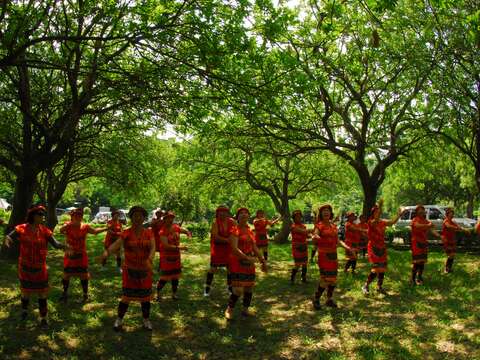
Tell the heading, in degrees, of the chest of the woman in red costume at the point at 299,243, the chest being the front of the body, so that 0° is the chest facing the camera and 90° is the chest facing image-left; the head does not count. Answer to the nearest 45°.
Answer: approximately 0°

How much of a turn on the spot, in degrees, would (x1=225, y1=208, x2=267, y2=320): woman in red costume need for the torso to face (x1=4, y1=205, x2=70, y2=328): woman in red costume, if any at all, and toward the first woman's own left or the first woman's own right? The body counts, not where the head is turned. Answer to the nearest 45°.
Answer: approximately 135° to the first woman's own right

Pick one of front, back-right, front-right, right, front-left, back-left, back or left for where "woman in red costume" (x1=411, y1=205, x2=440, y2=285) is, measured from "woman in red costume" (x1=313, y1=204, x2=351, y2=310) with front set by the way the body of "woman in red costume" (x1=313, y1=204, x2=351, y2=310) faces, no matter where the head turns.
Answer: left

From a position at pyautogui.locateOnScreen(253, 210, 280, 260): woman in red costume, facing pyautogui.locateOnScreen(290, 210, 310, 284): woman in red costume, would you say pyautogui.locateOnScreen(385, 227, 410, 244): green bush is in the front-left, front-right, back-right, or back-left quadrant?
back-left

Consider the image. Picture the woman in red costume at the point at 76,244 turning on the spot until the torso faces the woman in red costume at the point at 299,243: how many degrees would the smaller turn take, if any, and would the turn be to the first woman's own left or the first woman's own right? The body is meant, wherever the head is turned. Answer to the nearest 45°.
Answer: approximately 90° to the first woman's own left

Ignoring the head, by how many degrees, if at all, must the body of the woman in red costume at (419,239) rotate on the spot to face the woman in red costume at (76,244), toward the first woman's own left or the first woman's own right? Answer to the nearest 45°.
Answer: approximately 90° to the first woman's own right
